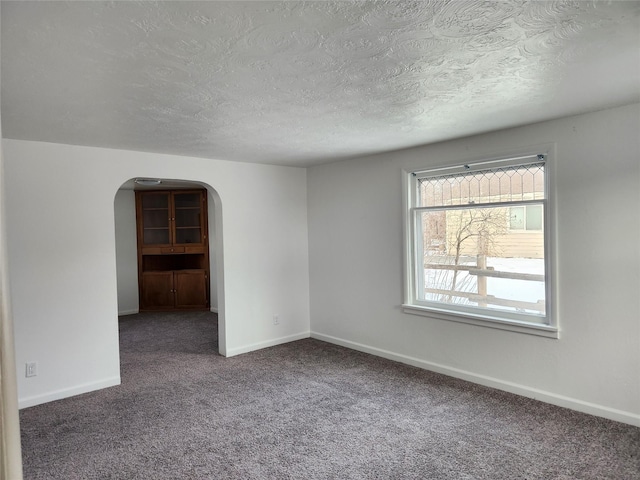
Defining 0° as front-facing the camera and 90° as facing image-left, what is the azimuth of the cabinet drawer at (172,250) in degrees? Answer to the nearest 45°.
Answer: approximately 0°
